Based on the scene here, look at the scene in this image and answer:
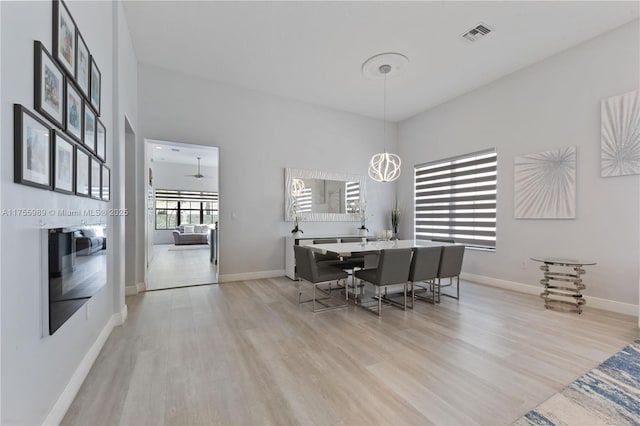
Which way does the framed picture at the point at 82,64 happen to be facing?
to the viewer's right

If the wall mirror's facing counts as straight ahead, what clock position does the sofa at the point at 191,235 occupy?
The sofa is roughly at 6 o'clock from the wall mirror.

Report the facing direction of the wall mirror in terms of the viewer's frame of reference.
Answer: facing the viewer and to the right of the viewer

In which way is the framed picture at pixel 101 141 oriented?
to the viewer's right

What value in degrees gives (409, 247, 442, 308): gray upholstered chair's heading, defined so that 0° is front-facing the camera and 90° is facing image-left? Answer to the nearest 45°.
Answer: approximately 135°

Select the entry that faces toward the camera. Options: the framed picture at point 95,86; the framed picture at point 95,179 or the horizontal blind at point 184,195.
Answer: the horizontal blind

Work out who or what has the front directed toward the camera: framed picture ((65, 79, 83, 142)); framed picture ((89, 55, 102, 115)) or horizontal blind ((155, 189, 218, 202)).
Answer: the horizontal blind

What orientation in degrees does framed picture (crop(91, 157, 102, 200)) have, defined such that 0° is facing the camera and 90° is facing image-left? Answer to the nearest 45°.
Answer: approximately 270°

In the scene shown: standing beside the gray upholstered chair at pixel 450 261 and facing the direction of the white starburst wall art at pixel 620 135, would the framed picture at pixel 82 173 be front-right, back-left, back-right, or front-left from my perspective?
back-right

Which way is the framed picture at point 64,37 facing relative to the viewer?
to the viewer's right

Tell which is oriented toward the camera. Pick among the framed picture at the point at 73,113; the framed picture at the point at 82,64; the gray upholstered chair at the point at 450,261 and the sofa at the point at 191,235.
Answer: the sofa

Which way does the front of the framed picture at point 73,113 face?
to the viewer's right

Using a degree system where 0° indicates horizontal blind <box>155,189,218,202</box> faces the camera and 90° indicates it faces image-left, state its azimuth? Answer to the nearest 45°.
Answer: approximately 0°

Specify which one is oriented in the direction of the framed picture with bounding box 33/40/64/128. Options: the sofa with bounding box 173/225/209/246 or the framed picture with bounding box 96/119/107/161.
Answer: the sofa

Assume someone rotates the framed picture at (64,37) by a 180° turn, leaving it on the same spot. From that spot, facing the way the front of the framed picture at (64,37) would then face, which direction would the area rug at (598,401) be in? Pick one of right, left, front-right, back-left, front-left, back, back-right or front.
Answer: back-left
